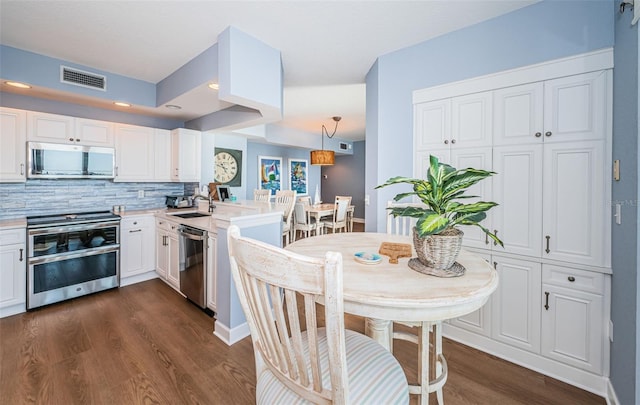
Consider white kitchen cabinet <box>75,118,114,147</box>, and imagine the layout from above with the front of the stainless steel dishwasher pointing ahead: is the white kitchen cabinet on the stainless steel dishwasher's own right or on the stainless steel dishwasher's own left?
on the stainless steel dishwasher's own right

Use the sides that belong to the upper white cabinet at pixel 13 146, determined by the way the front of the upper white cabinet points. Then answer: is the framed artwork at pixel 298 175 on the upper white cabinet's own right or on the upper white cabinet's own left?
on the upper white cabinet's own left

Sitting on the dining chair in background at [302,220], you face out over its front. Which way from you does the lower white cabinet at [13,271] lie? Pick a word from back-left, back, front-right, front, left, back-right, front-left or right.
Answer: back

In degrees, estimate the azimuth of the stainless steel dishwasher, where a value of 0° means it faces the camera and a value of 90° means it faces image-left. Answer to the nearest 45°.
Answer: approximately 45°

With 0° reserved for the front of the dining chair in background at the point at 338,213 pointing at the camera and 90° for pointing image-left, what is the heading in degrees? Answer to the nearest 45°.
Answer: approximately 135°

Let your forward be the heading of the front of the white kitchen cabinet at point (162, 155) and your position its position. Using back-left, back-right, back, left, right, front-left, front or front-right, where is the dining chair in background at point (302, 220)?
left

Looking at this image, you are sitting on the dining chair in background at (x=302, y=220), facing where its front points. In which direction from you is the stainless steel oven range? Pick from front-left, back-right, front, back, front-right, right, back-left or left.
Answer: back

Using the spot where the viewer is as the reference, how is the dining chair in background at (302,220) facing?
facing away from the viewer and to the right of the viewer

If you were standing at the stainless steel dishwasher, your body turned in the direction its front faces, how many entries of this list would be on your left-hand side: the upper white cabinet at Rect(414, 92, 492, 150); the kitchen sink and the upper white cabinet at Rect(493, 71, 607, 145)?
2

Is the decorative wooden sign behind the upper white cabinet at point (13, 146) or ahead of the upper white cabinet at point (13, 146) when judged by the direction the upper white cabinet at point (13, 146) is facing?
ahead
